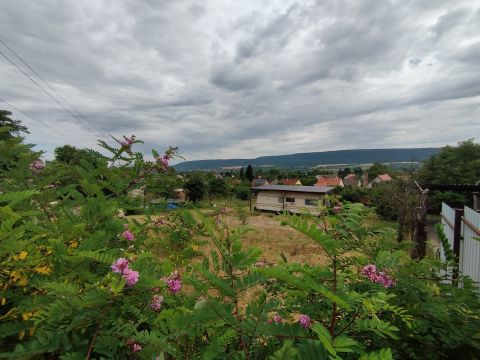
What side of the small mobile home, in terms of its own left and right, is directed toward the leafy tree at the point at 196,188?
right

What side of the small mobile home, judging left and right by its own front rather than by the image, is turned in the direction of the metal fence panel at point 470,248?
front

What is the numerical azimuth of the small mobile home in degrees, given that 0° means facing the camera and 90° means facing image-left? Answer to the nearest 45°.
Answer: approximately 0°

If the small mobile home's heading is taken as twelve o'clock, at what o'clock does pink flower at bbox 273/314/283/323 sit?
The pink flower is roughly at 12 o'clock from the small mobile home.

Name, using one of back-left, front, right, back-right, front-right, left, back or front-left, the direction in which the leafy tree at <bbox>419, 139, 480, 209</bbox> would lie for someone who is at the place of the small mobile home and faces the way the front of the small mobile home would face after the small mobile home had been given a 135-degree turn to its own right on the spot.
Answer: back-right

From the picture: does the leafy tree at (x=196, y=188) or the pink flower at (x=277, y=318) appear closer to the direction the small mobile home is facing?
the pink flower

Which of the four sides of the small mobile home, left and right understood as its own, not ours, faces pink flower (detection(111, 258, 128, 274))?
front

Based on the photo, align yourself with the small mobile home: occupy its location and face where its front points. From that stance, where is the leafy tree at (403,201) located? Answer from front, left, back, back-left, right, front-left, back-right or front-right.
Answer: front-left
